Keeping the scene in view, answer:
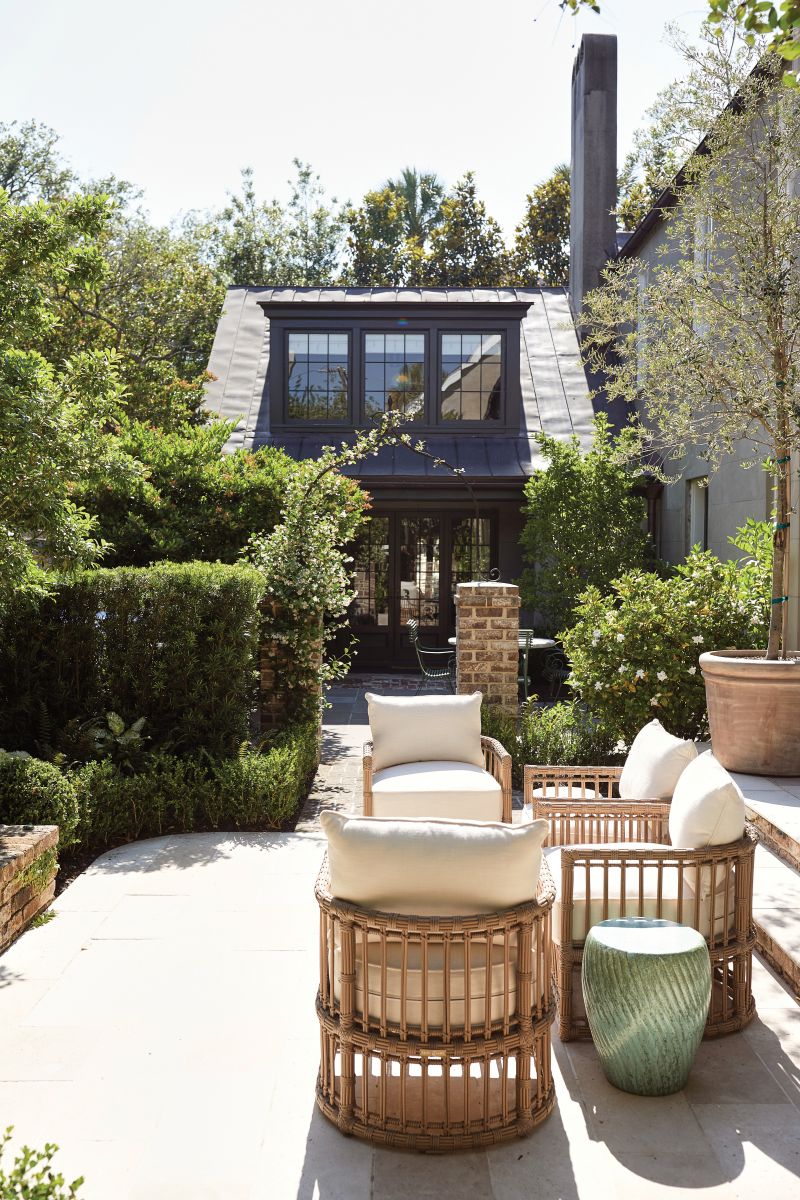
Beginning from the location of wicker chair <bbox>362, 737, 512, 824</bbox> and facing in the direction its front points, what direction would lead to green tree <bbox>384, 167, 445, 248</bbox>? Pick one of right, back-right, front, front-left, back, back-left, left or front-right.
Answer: back

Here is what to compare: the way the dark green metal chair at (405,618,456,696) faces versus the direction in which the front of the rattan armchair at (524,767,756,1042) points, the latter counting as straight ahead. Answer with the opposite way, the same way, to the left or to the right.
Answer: the opposite way

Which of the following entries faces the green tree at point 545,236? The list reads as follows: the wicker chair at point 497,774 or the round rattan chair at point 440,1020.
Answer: the round rattan chair

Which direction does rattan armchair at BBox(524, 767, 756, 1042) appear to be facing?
to the viewer's left

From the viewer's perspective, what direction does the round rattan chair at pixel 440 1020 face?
away from the camera

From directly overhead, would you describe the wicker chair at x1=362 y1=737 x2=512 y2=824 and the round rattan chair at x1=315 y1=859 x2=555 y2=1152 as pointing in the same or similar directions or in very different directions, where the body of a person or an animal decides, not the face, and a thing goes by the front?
very different directions

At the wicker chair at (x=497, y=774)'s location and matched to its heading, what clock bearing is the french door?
The french door is roughly at 6 o'clock from the wicker chair.

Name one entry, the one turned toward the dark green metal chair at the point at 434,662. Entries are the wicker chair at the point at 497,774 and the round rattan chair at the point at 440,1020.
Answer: the round rattan chair

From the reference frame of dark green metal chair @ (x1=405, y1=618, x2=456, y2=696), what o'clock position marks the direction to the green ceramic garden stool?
The green ceramic garden stool is roughly at 3 o'clock from the dark green metal chair.

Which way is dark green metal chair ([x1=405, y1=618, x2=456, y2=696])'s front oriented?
to the viewer's right

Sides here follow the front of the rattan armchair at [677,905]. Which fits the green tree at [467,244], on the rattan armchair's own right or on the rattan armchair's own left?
on the rattan armchair's own right

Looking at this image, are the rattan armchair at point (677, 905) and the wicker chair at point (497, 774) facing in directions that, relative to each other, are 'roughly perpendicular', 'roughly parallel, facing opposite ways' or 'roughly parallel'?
roughly perpendicular

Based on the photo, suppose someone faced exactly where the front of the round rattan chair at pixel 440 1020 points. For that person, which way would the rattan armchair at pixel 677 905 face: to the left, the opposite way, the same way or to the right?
to the left
